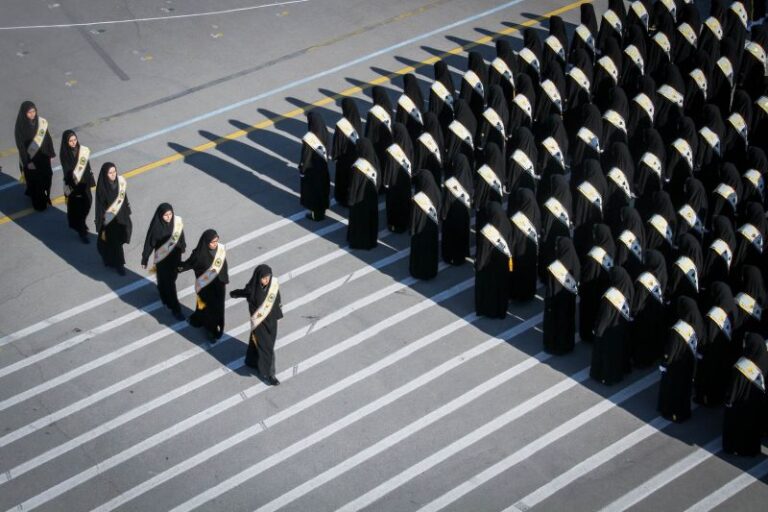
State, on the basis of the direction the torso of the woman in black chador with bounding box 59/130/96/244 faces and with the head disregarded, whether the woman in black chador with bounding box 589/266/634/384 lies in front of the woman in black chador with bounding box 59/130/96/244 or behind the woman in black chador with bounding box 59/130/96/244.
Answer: in front

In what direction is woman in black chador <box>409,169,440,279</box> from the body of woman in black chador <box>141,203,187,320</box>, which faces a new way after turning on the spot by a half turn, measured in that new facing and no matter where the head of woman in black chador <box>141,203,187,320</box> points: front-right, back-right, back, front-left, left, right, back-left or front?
back-right

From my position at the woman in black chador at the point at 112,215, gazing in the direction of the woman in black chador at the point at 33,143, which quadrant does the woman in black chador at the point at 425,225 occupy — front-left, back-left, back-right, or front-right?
back-right

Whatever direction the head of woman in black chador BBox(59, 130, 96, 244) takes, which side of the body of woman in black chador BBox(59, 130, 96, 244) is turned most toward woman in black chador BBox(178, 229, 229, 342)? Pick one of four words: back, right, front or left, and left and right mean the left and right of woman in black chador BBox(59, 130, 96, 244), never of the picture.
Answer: front

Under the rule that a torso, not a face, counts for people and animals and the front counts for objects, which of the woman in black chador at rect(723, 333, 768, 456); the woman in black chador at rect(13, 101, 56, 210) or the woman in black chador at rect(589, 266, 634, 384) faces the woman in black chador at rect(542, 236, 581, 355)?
the woman in black chador at rect(13, 101, 56, 210)

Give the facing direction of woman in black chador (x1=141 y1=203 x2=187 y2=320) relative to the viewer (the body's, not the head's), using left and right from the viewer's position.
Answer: facing the viewer and to the right of the viewer

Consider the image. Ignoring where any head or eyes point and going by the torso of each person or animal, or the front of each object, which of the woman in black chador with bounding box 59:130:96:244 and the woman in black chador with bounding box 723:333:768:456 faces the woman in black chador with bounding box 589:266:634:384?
the woman in black chador with bounding box 59:130:96:244

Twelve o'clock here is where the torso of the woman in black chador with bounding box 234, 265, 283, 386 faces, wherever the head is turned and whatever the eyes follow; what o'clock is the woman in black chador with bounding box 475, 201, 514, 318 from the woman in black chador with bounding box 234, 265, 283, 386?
the woman in black chador with bounding box 475, 201, 514, 318 is roughly at 10 o'clock from the woman in black chador with bounding box 234, 265, 283, 386.

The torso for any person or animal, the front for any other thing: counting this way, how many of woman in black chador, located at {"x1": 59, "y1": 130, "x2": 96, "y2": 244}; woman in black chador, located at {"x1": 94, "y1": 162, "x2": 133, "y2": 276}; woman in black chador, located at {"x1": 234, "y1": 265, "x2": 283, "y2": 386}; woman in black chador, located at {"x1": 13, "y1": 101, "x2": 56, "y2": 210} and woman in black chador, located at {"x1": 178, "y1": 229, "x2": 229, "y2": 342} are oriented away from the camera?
0

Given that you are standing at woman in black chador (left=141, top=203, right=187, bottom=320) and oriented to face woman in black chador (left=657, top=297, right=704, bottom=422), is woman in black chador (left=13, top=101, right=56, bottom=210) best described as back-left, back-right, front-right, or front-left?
back-left

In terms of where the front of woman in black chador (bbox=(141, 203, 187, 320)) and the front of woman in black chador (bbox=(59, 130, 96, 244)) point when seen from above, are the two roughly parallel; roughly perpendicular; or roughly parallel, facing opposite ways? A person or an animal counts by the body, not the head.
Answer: roughly parallel

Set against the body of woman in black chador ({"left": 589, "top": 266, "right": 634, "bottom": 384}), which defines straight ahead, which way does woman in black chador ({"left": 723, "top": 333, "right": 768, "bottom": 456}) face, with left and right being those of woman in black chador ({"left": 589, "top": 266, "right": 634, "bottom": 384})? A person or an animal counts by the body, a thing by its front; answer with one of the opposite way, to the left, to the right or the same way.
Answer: the same way

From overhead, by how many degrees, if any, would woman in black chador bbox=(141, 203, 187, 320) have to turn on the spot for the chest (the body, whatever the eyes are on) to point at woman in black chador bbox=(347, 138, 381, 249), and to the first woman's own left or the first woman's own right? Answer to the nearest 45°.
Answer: approximately 45° to the first woman's own left
